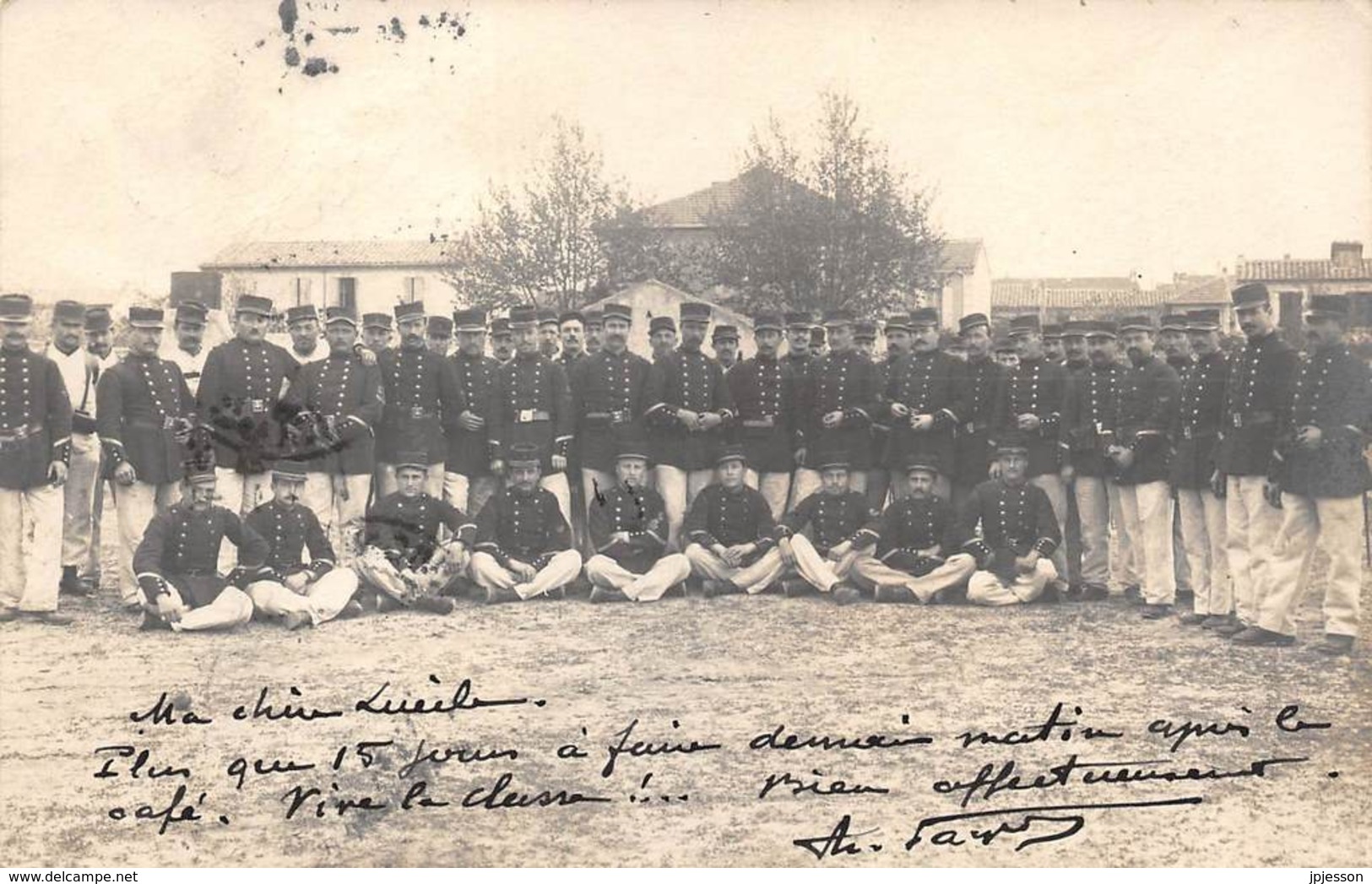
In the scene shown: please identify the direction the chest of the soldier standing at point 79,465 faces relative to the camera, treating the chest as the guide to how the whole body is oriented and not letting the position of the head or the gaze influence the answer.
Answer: toward the camera

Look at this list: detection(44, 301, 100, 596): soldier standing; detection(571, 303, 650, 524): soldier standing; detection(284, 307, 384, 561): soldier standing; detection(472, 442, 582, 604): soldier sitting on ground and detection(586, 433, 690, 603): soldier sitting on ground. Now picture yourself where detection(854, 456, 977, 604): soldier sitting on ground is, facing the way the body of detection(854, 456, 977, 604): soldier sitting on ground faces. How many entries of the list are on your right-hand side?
5

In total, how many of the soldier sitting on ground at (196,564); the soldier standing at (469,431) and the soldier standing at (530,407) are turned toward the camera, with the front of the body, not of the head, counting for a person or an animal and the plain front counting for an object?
3

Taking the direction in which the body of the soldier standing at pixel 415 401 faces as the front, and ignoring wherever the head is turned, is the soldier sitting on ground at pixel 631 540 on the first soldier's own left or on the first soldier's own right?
on the first soldier's own left

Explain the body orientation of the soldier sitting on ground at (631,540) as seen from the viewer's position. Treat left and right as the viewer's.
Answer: facing the viewer

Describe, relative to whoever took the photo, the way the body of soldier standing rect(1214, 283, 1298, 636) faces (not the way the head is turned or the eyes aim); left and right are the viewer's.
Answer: facing the viewer and to the left of the viewer

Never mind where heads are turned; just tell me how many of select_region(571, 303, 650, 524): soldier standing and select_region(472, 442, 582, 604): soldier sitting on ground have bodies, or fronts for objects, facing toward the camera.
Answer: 2

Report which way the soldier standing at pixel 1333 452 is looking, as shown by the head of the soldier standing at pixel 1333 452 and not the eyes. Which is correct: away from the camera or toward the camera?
toward the camera

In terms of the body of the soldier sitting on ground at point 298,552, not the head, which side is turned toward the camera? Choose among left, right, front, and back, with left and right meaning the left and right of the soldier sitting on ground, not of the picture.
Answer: front

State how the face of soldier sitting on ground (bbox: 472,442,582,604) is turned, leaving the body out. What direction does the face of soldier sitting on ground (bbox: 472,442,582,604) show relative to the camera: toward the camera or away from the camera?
toward the camera

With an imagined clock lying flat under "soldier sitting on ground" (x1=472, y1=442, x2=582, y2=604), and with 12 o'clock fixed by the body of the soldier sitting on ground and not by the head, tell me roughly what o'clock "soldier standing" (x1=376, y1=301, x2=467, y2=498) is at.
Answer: The soldier standing is roughly at 4 o'clock from the soldier sitting on ground.

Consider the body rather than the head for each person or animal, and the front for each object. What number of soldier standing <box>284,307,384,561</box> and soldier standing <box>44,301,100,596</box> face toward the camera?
2

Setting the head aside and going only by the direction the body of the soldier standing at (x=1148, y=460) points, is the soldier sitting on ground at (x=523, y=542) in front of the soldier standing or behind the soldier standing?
in front

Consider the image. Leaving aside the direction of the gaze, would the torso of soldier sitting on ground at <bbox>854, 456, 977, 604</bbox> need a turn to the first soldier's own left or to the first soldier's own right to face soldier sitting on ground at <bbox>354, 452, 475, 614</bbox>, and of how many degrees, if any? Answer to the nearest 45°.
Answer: approximately 90° to the first soldier's own right
